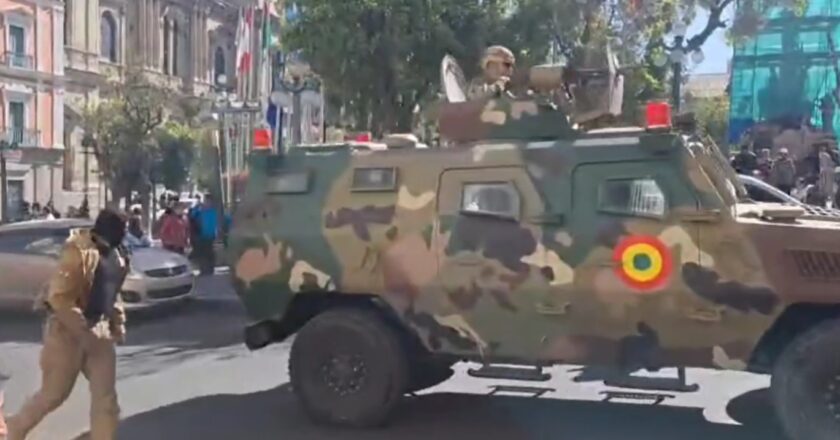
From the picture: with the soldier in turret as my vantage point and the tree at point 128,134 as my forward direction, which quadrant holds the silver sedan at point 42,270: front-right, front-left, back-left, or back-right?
front-left

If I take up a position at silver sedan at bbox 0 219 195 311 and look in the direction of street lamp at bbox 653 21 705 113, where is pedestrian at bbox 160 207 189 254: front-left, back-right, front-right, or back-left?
front-left

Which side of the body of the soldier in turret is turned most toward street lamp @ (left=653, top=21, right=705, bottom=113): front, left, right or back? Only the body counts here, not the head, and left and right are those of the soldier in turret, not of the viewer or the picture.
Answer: left

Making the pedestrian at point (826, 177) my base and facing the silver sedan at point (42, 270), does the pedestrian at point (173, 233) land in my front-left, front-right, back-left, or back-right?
front-right

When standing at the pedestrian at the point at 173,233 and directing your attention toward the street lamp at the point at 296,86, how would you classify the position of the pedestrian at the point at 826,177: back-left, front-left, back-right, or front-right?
front-right

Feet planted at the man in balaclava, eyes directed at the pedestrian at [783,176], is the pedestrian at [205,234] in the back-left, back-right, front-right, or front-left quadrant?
front-left
